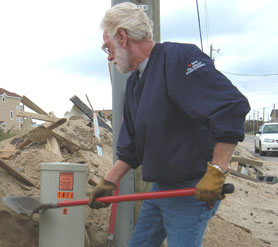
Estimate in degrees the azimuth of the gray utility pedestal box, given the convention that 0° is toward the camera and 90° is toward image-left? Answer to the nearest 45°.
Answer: approximately 0°

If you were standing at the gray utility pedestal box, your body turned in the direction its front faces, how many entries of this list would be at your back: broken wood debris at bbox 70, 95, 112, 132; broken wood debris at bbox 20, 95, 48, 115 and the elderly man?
2

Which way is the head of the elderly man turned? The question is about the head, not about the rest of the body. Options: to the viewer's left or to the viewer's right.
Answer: to the viewer's left

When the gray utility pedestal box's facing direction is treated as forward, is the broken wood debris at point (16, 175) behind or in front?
behind

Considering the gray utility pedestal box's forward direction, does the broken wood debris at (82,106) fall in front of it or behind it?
behind

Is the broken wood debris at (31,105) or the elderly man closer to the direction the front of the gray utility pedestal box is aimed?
the elderly man

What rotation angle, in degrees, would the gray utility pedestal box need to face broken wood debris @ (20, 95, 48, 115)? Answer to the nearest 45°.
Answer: approximately 180°

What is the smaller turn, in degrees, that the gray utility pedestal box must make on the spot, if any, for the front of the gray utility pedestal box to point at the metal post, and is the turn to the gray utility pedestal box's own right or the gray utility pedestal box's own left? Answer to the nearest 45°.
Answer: approximately 90° to the gray utility pedestal box's own left
